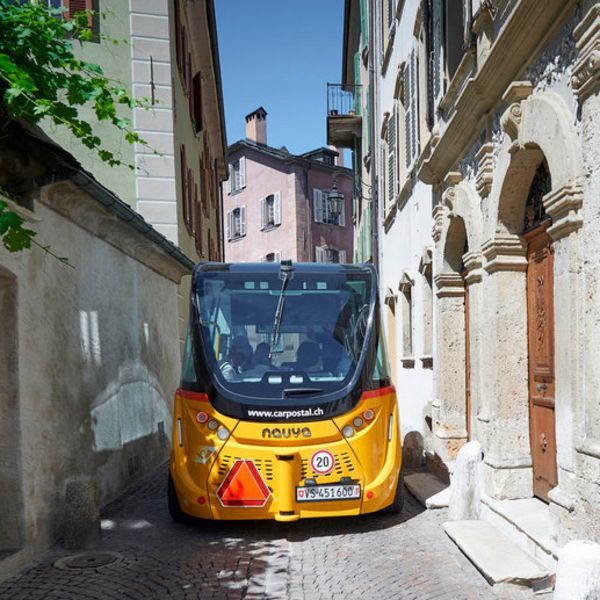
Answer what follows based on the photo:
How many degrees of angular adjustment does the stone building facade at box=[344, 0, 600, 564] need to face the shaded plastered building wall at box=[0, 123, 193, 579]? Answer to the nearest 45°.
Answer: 0° — it already faces it

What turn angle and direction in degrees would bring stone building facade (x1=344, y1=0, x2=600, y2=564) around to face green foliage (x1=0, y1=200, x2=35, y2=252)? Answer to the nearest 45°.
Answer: approximately 45° to its left

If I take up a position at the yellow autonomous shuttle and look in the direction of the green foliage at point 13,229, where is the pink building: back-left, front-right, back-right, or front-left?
back-right

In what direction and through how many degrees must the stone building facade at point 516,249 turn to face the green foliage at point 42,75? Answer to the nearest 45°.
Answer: approximately 45° to its left

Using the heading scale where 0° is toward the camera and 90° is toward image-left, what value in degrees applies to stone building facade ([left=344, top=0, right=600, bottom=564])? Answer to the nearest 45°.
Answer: approximately 90°

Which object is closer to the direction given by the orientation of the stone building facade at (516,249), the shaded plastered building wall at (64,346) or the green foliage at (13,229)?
the shaded plastered building wall

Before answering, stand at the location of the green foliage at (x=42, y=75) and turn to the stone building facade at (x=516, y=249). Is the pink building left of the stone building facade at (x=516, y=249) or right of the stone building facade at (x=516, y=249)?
left

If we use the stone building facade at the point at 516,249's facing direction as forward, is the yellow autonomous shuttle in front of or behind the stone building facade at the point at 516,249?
in front

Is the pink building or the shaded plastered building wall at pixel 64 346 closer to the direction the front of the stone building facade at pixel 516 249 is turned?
the shaded plastered building wall
